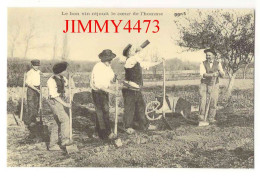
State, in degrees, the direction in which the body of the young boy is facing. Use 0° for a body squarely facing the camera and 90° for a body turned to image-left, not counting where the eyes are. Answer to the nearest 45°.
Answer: approximately 315°

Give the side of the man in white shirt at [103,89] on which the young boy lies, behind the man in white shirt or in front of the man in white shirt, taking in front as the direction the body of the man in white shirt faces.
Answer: behind

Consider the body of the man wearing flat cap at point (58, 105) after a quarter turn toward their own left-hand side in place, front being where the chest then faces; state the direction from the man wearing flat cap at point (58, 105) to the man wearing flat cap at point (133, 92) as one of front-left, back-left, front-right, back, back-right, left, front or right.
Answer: front-right

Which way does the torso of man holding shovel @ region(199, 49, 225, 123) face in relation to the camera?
toward the camera
